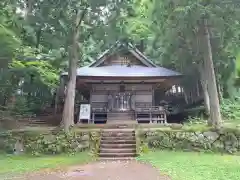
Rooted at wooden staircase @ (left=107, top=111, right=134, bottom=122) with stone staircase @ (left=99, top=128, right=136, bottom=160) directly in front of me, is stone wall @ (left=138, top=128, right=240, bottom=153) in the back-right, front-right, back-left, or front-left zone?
front-left

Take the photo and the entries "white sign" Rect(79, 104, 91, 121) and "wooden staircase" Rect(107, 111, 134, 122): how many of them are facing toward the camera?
2

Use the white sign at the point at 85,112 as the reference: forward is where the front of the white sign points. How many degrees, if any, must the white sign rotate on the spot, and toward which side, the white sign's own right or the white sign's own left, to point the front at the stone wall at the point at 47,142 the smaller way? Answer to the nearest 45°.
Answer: approximately 45° to the white sign's own right

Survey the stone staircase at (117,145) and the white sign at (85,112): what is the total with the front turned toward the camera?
2

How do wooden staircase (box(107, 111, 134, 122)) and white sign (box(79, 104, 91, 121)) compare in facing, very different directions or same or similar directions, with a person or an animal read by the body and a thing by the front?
same or similar directions

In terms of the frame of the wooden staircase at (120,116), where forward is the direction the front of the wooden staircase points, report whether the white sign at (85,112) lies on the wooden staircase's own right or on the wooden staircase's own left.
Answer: on the wooden staircase's own right

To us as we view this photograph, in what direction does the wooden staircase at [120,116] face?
facing the viewer

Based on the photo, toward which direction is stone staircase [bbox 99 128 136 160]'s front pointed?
toward the camera

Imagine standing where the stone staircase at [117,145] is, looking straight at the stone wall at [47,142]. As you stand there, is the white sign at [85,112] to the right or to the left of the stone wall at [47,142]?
right

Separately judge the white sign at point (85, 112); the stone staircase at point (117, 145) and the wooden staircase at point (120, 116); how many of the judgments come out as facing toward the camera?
3

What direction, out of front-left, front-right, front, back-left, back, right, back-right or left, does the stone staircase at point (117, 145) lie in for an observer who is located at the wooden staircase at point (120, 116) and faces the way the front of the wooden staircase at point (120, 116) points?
front

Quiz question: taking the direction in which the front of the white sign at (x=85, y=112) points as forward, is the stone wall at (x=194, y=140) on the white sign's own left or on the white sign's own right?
on the white sign's own left

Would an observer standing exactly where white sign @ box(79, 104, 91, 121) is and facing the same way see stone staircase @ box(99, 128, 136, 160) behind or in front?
in front

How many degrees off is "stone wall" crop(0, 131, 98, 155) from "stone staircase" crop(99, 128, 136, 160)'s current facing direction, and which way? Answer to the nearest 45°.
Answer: approximately 90° to its right
